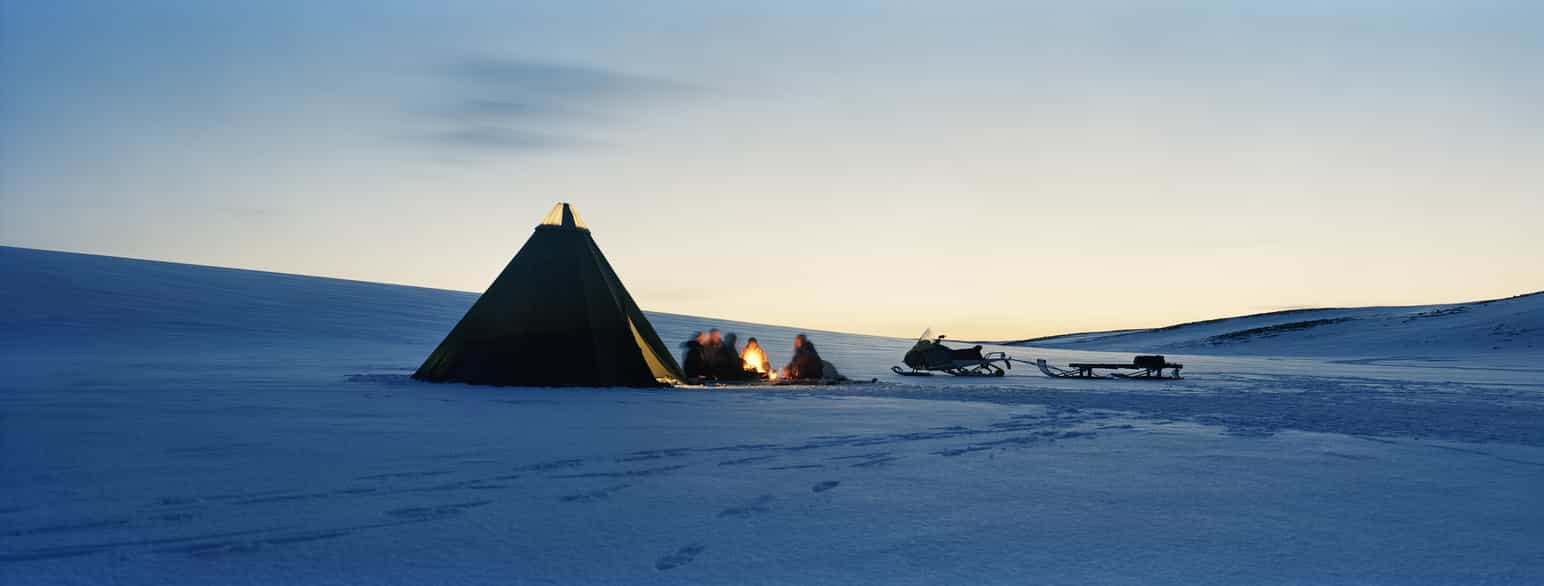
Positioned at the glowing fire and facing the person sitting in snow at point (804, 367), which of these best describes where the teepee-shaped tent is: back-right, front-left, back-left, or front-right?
back-right

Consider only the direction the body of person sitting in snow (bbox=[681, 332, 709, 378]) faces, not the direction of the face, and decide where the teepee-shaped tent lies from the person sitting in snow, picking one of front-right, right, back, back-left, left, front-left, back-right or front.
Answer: back-right

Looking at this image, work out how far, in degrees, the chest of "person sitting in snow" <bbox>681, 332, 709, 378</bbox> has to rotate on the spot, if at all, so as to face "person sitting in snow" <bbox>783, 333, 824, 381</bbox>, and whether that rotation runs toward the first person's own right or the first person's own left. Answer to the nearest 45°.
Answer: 0° — they already face them

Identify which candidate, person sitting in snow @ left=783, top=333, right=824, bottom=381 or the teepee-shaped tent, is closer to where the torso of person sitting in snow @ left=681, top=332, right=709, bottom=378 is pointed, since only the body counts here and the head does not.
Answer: the person sitting in snow

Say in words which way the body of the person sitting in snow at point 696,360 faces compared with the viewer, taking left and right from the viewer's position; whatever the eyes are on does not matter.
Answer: facing to the right of the viewer
